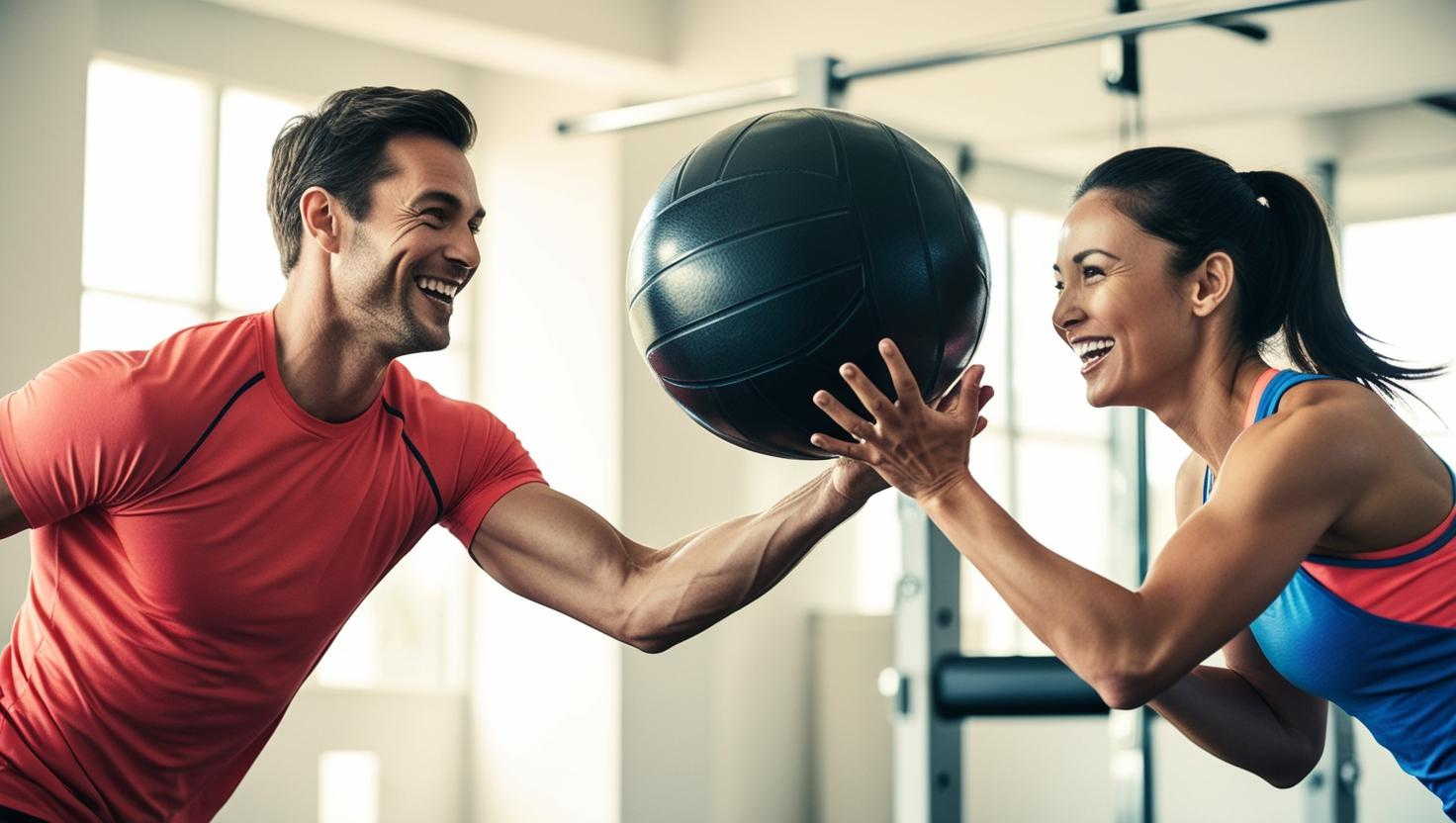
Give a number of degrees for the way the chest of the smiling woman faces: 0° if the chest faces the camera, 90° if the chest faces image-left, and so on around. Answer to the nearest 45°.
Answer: approximately 90°

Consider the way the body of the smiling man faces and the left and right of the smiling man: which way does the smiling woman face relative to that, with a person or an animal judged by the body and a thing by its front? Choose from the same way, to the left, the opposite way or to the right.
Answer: the opposite way

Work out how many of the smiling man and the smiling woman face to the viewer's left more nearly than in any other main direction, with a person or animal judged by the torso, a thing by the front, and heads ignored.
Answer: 1

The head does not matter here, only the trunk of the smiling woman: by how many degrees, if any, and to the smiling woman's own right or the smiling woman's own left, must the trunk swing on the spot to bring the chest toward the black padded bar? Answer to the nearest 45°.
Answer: approximately 90° to the smiling woman's own right

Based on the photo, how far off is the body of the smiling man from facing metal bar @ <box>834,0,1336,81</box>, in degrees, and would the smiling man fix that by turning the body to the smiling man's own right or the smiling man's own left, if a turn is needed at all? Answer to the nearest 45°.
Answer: approximately 90° to the smiling man's own left

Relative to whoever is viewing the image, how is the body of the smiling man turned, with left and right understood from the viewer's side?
facing the viewer and to the right of the viewer

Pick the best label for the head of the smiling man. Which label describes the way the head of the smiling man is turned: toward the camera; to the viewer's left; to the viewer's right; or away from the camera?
to the viewer's right

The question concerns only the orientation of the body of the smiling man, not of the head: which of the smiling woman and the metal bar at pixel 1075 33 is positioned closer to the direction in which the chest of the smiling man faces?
the smiling woman

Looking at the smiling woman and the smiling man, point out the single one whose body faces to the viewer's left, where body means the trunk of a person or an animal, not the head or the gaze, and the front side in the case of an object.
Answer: the smiling woman

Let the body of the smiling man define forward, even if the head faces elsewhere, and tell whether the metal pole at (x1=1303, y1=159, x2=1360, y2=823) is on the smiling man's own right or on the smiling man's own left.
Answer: on the smiling man's own left

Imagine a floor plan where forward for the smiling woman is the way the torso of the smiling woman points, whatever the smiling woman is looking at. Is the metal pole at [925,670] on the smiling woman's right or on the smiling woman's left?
on the smiling woman's right
